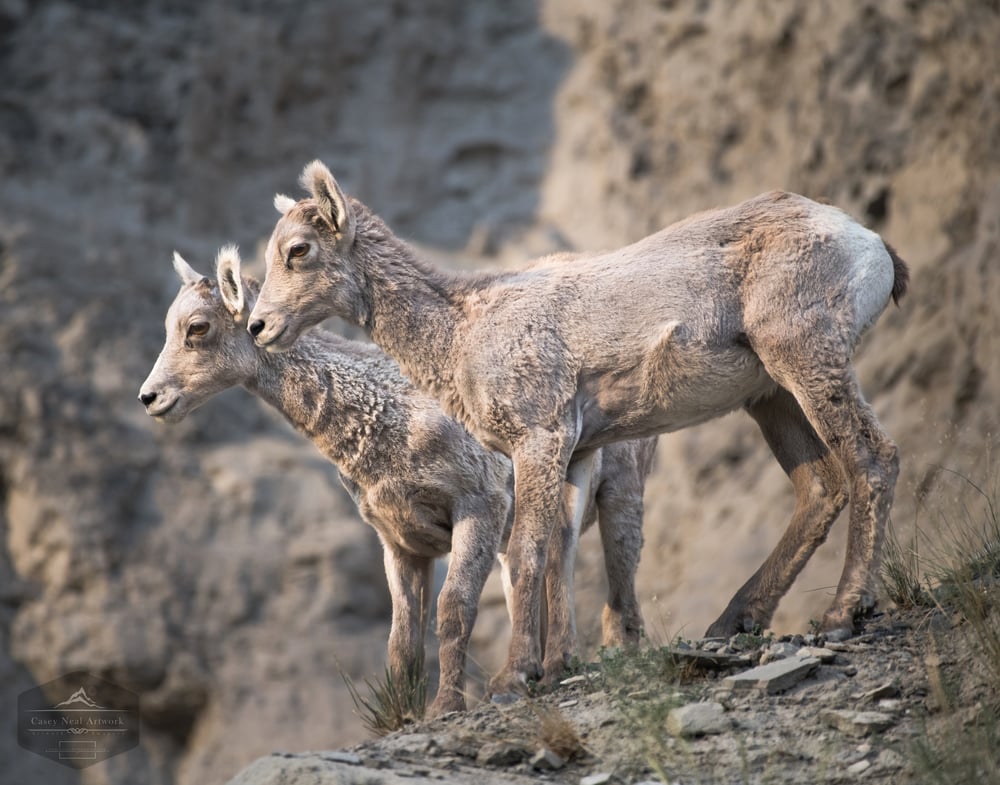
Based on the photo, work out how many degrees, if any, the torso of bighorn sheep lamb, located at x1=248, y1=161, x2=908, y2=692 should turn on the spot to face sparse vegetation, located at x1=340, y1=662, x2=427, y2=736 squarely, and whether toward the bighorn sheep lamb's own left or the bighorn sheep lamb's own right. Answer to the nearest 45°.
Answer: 0° — it already faces it

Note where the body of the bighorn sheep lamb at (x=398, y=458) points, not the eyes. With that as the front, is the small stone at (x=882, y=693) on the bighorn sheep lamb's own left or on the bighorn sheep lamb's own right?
on the bighorn sheep lamb's own left

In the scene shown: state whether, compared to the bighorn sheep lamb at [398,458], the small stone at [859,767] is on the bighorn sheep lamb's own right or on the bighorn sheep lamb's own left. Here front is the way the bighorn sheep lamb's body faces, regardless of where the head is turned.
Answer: on the bighorn sheep lamb's own left

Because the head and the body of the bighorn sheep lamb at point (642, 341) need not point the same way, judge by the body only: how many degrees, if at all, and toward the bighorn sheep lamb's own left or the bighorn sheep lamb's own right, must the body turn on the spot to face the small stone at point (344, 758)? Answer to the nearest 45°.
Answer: approximately 45° to the bighorn sheep lamb's own left

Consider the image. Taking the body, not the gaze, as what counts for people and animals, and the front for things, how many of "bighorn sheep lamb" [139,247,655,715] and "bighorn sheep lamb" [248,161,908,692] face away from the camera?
0

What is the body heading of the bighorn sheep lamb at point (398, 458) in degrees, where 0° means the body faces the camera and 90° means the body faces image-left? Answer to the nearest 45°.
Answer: approximately 45°

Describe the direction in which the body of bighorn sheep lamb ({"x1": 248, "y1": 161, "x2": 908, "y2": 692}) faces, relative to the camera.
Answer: to the viewer's left
